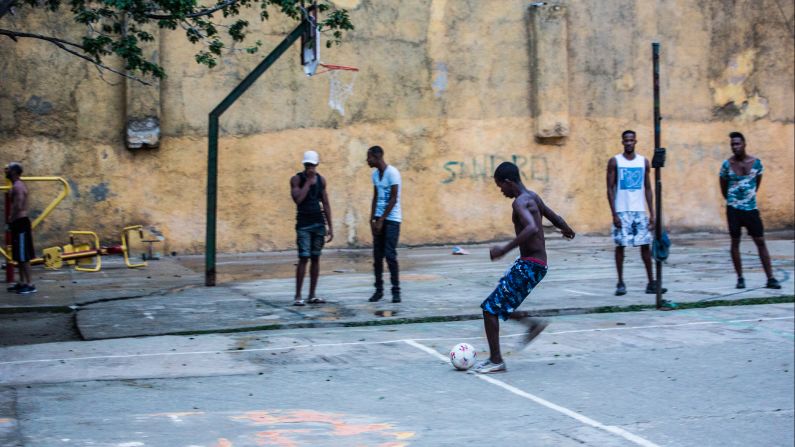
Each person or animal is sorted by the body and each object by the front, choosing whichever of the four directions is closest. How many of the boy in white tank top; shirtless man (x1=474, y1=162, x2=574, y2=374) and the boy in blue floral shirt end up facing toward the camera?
2

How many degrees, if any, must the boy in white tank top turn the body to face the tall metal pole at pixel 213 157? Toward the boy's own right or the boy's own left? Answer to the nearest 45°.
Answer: approximately 90° to the boy's own right

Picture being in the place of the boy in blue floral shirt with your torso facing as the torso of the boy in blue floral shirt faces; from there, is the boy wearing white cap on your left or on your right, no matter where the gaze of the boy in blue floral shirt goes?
on your right

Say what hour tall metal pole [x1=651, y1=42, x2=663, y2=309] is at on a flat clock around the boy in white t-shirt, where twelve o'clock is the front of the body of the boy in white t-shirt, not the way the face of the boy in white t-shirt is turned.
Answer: The tall metal pole is roughly at 8 o'clock from the boy in white t-shirt.

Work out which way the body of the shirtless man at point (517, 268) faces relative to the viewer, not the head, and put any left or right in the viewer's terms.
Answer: facing to the left of the viewer

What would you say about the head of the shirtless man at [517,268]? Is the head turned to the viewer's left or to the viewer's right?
to the viewer's left

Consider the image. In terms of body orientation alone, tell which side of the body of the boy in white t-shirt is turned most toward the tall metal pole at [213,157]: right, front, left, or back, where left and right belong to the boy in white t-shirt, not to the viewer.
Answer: right

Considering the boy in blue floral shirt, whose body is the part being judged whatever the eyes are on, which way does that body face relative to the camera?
toward the camera

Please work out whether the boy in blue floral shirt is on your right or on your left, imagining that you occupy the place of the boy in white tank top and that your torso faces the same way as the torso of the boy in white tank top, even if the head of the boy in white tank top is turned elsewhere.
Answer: on your left

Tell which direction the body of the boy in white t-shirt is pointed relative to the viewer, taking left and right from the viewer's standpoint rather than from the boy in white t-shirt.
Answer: facing the viewer and to the left of the viewer

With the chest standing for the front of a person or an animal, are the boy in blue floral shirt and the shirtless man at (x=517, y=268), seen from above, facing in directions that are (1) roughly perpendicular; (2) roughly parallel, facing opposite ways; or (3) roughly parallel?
roughly perpendicular

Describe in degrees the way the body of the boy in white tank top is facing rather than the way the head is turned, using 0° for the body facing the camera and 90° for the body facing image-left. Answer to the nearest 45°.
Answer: approximately 0°

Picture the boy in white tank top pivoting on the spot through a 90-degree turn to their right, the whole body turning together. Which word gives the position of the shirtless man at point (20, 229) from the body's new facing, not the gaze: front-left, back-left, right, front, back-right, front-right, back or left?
front
